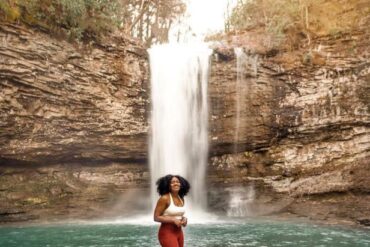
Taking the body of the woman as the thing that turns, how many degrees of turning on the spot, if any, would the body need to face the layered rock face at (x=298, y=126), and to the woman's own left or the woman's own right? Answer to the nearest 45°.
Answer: approximately 90° to the woman's own left

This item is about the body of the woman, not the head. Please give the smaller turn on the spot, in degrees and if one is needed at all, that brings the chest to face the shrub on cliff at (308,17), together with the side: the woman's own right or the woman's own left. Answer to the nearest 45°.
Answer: approximately 90° to the woman's own left

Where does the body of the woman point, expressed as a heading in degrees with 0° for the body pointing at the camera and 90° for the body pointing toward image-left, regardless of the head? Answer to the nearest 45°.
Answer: approximately 315°

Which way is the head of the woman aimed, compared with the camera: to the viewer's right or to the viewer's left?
to the viewer's right

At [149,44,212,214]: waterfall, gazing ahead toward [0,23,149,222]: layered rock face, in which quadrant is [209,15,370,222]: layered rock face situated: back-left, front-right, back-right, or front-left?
back-left

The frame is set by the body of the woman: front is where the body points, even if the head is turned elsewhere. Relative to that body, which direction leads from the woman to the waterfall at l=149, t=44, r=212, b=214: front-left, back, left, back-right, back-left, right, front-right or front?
back-left
